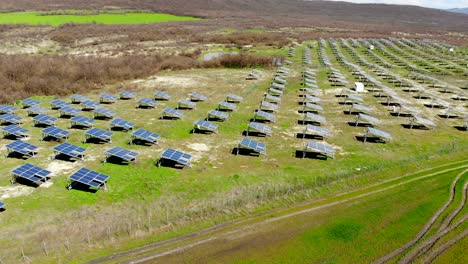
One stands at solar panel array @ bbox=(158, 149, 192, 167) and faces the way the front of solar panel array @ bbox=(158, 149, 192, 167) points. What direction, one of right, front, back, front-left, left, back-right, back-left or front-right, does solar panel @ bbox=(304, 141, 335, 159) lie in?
front-left

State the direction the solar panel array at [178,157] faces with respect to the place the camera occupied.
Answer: facing the viewer and to the right of the viewer

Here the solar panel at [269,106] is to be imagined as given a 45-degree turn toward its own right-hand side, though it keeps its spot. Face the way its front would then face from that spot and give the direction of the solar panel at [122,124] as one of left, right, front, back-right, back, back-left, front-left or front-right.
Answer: front-right

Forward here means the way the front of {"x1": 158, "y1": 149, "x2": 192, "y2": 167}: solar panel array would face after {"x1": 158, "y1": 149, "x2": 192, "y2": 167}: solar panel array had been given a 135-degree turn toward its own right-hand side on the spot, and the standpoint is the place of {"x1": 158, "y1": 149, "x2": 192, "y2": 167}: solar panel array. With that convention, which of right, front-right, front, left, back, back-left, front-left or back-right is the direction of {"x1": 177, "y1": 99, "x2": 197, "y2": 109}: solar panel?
right

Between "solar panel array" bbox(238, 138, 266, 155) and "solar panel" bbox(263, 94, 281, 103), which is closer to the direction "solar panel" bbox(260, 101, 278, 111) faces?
the solar panel array

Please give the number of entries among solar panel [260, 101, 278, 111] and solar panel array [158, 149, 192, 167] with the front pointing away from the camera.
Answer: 0

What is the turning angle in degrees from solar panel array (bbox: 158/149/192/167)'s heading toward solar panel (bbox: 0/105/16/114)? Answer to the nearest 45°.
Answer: approximately 180°

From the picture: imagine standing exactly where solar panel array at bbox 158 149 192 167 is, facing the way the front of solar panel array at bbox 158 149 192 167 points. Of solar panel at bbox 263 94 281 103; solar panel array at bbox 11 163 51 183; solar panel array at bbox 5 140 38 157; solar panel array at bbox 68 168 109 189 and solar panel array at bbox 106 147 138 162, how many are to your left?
1

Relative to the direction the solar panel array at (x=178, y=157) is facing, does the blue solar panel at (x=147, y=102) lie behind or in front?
behind

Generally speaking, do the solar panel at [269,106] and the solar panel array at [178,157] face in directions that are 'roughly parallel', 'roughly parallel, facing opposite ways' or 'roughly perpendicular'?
roughly parallel

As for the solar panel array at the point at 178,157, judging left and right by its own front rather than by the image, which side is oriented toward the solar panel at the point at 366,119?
left

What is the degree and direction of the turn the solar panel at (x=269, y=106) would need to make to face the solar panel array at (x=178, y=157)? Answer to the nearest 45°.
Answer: approximately 45° to its right
